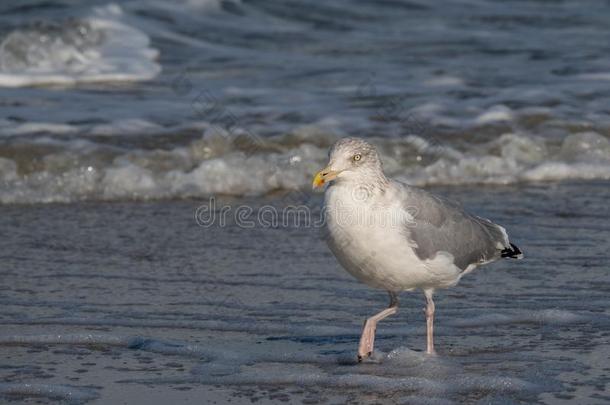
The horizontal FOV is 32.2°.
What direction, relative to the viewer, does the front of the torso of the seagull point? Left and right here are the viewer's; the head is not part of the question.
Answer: facing the viewer and to the left of the viewer
